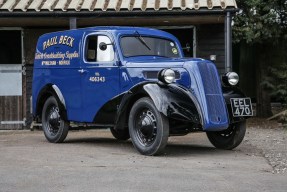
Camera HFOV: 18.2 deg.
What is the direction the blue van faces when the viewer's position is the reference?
facing the viewer and to the right of the viewer
